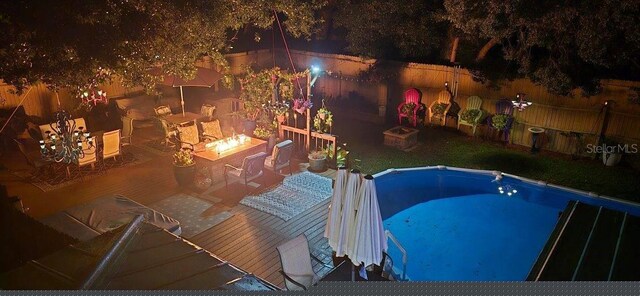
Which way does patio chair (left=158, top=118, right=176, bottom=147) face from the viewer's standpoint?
to the viewer's right

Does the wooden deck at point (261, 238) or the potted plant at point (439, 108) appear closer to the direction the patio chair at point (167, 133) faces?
the potted plant

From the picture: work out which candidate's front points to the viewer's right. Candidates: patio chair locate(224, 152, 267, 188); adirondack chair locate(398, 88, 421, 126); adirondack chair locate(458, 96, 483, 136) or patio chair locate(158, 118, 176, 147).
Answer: patio chair locate(158, 118, 176, 147)

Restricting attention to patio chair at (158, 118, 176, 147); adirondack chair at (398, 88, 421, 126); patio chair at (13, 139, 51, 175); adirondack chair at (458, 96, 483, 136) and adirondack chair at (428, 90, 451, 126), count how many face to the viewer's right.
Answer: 2

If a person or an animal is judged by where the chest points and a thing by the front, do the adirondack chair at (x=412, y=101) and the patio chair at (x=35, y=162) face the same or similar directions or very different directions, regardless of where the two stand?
very different directions

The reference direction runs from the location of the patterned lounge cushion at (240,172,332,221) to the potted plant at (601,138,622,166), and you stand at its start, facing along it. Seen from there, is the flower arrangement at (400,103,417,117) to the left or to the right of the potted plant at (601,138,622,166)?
left

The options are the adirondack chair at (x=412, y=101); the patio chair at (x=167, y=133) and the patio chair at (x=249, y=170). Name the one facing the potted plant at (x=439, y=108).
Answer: the patio chair at (x=167, y=133)

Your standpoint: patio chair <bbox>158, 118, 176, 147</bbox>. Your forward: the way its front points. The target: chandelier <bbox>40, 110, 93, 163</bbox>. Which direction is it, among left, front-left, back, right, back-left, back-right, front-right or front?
back-right

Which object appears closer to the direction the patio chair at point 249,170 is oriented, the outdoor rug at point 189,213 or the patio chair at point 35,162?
the patio chair

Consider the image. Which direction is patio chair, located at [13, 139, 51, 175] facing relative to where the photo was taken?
to the viewer's right

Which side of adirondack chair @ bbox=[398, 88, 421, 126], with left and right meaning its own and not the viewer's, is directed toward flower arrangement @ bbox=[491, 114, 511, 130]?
left

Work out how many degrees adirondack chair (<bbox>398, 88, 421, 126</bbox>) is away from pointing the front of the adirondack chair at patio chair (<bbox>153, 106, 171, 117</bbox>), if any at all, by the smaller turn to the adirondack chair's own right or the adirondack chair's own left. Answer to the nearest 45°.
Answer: approximately 45° to the adirondack chair's own right

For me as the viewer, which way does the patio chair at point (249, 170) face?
facing away from the viewer and to the left of the viewer
